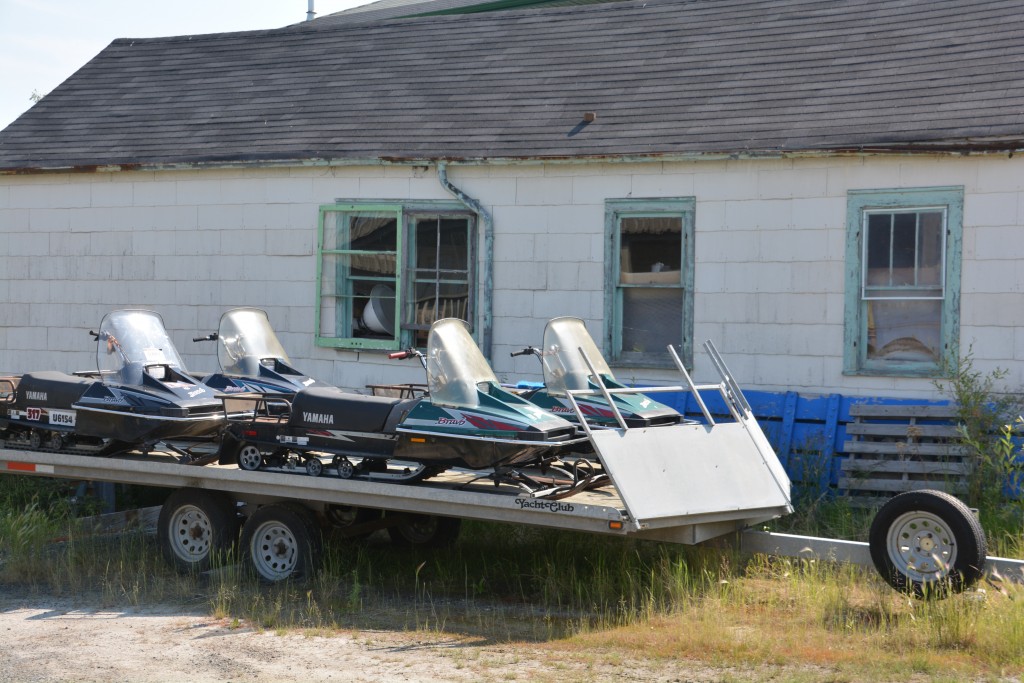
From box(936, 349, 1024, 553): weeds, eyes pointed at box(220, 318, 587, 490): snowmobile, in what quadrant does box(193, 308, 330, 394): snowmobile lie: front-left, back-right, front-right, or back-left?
front-right

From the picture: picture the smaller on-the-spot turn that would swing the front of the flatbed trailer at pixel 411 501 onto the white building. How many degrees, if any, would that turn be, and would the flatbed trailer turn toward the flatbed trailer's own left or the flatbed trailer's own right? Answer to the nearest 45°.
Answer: approximately 90° to the flatbed trailer's own left

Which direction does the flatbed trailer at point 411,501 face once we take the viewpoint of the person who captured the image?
facing to the right of the viewer

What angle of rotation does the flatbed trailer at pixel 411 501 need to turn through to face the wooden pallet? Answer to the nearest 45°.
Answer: approximately 45° to its left

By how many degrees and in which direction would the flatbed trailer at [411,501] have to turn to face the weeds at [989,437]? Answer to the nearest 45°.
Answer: approximately 45° to its left
